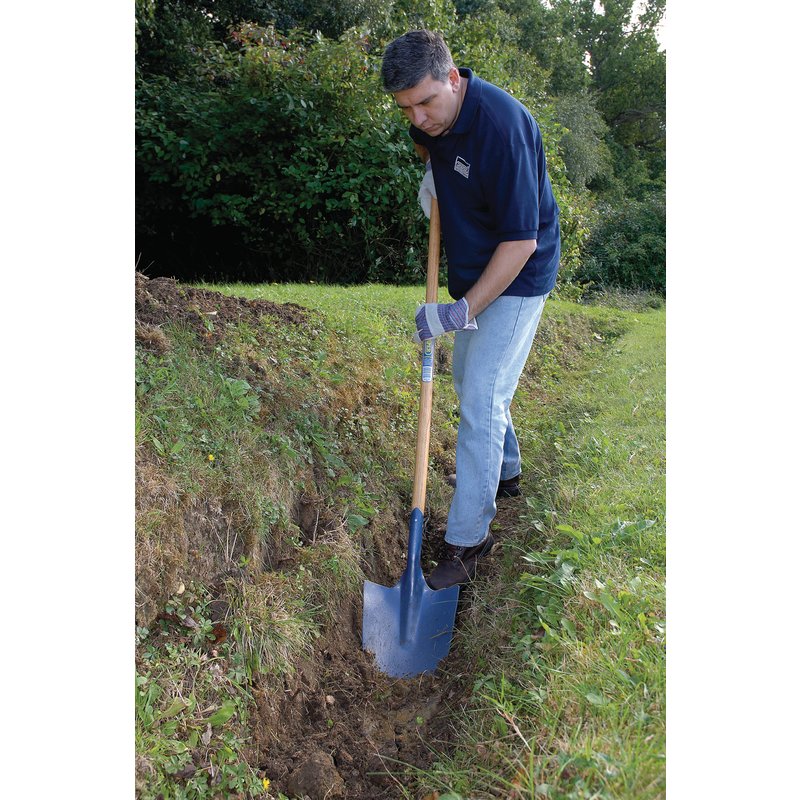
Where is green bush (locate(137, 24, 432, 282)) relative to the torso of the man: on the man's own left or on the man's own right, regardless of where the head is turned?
on the man's own right

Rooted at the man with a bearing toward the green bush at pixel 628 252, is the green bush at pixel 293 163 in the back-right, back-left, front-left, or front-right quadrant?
front-left

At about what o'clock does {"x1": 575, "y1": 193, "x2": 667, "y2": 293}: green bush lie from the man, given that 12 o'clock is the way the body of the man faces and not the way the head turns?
The green bush is roughly at 5 o'clock from the man.

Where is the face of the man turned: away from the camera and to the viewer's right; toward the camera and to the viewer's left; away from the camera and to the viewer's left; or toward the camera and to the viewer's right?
toward the camera and to the viewer's left
